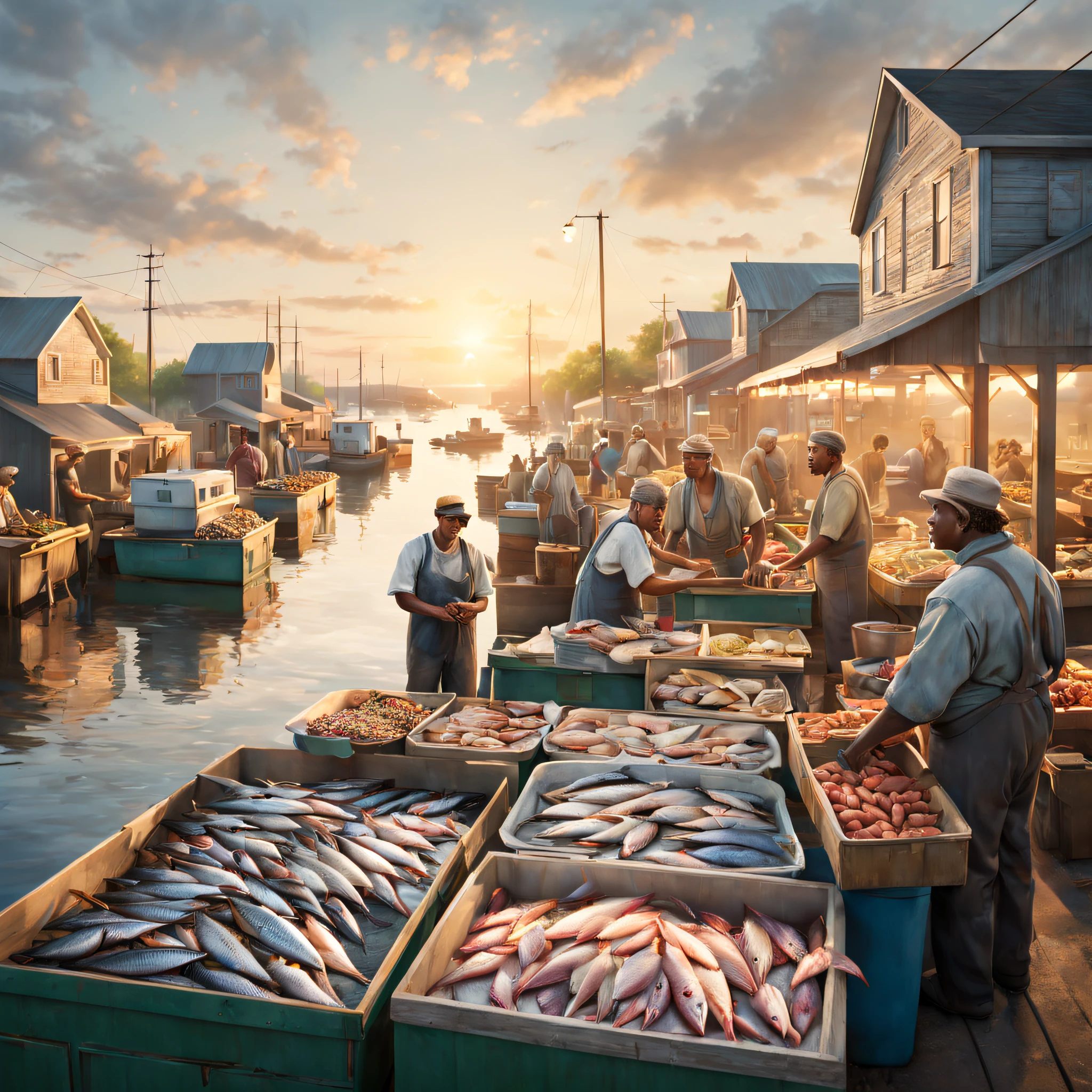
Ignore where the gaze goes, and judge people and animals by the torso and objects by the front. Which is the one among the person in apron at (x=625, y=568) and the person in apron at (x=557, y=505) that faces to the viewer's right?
the person in apron at (x=625, y=568)

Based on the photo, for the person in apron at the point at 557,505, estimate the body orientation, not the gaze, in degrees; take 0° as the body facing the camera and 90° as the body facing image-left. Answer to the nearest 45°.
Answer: approximately 0°

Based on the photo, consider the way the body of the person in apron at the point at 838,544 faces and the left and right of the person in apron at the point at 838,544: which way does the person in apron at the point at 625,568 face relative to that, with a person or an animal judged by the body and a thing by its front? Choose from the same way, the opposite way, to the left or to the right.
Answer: the opposite way

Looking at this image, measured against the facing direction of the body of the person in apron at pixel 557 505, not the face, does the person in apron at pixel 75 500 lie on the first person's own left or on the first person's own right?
on the first person's own right

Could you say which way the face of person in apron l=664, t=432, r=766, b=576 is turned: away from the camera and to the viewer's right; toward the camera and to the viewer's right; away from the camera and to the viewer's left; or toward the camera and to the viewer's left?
toward the camera and to the viewer's left

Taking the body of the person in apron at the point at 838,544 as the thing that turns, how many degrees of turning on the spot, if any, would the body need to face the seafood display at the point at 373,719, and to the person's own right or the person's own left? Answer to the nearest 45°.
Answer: approximately 45° to the person's own left

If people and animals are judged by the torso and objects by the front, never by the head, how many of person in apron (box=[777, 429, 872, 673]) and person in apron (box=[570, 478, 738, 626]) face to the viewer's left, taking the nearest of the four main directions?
1

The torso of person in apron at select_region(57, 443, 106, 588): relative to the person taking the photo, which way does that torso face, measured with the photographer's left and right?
facing to the right of the viewer

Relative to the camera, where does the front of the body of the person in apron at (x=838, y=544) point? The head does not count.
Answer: to the viewer's left

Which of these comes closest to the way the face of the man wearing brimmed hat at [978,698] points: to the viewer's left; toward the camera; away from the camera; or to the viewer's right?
to the viewer's left

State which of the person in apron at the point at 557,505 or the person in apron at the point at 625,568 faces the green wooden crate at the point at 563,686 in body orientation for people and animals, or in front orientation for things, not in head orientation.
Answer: the person in apron at the point at 557,505

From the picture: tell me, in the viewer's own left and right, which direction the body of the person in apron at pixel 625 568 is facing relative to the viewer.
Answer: facing to the right of the viewer

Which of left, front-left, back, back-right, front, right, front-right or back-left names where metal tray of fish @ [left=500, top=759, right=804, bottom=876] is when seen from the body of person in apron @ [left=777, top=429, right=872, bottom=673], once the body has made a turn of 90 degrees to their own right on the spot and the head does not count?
back
